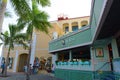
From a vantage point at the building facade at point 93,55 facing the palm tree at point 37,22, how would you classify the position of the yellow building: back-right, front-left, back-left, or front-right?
front-right

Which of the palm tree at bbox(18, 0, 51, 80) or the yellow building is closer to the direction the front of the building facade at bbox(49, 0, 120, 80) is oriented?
the palm tree

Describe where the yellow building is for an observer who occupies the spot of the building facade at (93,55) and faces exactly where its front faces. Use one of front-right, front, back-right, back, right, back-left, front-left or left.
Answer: right

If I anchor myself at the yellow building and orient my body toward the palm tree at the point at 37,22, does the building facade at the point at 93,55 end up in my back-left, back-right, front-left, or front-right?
front-left

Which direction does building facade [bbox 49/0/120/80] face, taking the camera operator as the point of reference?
facing the viewer and to the left of the viewer

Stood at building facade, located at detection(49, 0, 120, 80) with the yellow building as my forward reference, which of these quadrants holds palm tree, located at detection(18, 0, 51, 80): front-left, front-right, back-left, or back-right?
front-left

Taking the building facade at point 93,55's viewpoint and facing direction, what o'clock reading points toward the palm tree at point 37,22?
The palm tree is roughly at 2 o'clock from the building facade.
